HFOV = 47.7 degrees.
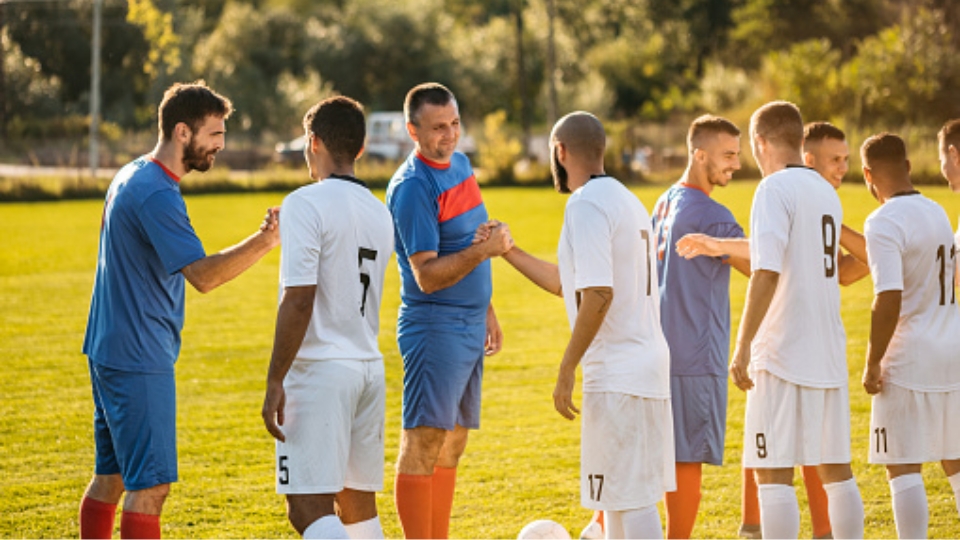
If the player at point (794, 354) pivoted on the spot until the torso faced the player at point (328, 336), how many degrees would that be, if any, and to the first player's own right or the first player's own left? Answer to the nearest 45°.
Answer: approximately 90° to the first player's own left

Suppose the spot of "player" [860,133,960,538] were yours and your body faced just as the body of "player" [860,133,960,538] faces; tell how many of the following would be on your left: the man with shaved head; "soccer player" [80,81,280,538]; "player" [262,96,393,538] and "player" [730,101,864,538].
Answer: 4

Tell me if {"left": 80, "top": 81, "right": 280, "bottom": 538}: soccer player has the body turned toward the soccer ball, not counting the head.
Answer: yes

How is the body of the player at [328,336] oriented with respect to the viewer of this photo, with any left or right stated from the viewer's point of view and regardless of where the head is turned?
facing away from the viewer and to the left of the viewer

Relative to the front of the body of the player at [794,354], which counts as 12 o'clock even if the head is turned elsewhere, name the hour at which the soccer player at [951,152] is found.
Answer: The soccer player is roughly at 3 o'clock from the player.

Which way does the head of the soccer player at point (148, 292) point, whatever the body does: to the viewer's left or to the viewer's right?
to the viewer's right

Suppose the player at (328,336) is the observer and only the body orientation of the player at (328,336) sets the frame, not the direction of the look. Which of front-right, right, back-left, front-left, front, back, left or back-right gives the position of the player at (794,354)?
back-right

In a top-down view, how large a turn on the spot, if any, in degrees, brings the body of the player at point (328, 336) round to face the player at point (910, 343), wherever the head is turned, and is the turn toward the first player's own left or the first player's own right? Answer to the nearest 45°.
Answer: approximately 135° to the first player's own right

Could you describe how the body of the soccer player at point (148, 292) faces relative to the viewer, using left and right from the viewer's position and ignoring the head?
facing to the right of the viewer
